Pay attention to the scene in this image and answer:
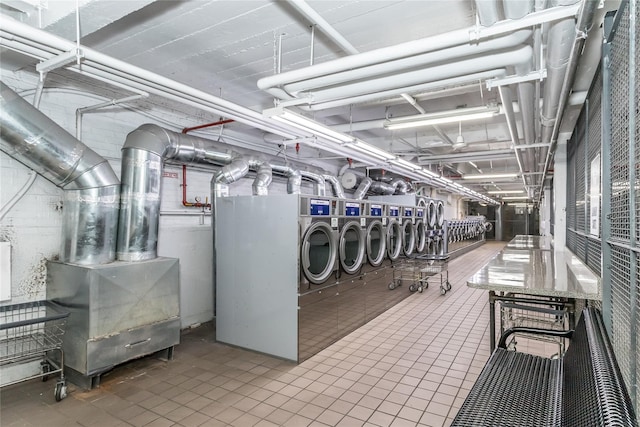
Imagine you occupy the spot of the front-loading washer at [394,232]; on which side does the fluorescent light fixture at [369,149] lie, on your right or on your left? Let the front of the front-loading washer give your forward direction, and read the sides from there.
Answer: on your right

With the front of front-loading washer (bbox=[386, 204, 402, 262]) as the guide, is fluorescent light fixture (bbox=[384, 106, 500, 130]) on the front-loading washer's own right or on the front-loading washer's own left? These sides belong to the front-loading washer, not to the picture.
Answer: on the front-loading washer's own right

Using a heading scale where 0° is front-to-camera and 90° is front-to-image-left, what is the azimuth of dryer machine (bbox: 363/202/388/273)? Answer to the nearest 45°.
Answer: approximately 315°

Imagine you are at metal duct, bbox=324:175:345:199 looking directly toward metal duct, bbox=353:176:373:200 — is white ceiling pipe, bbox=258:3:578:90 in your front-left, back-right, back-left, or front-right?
back-right

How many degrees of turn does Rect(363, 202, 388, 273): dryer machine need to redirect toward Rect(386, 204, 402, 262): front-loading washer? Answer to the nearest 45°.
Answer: approximately 90° to its left

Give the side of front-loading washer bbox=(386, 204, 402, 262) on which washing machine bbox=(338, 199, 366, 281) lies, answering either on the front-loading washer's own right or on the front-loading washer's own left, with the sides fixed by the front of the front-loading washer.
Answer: on the front-loading washer's own right

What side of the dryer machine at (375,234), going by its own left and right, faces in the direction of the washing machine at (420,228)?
left

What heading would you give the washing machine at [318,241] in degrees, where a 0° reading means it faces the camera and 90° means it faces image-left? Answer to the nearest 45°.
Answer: approximately 315°

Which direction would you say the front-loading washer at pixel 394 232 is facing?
to the viewer's right

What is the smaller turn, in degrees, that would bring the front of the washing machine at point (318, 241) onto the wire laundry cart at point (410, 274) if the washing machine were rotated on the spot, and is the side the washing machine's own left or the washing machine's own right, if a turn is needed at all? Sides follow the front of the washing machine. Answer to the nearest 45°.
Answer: approximately 90° to the washing machine's own left
